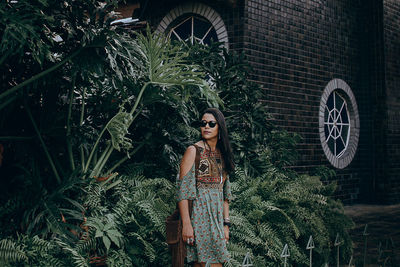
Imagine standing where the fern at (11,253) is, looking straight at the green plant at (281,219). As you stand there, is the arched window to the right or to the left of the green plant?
left

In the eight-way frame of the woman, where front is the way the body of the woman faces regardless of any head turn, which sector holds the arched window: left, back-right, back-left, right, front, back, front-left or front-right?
back-left

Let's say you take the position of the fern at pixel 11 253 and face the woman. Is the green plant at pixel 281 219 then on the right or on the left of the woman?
left

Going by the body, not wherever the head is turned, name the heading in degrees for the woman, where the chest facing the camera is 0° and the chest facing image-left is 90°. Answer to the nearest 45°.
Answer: approximately 315°

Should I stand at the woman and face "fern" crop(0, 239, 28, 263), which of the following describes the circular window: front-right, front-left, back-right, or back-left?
back-right

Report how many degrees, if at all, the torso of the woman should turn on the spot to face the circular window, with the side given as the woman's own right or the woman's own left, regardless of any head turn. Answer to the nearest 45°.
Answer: approximately 90° to the woman's own left

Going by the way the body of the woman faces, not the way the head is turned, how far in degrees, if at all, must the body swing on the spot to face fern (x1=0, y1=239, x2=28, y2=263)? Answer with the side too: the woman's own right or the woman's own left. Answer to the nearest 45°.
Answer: approximately 135° to the woman's own right

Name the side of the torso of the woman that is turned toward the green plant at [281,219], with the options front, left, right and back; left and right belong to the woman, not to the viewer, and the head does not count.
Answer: left
